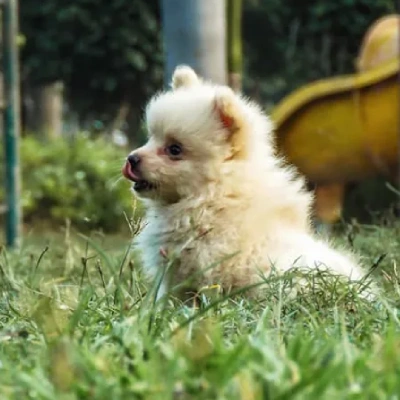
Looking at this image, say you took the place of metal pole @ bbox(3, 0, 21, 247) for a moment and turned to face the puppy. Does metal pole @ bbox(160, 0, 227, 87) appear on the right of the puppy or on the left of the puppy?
left

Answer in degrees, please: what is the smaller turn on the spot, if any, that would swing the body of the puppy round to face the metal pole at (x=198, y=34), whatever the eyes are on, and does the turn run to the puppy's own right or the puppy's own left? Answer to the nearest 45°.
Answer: approximately 90° to the puppy's own right

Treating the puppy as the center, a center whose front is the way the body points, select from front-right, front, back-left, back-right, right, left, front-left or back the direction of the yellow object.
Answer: right

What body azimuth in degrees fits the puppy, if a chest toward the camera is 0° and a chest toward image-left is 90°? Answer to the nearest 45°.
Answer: approximately 90°

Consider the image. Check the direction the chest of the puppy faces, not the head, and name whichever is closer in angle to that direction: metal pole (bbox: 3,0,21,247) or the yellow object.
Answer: the metal pole

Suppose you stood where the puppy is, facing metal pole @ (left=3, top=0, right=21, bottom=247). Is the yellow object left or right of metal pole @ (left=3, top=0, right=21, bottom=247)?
right
